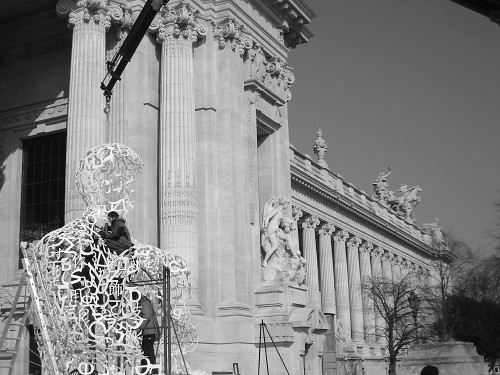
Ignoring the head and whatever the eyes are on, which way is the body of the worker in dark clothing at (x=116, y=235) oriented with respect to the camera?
to the viewer's left

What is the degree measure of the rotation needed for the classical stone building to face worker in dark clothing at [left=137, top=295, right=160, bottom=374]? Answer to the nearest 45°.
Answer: approximately 45° to its right

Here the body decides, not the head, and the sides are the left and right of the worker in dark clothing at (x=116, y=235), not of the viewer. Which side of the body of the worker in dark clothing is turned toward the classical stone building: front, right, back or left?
right

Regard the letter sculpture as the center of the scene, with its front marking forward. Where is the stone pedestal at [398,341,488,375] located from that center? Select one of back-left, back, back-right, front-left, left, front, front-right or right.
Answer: left

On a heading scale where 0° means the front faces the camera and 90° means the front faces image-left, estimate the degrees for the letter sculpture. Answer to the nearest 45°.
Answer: approximately 315°

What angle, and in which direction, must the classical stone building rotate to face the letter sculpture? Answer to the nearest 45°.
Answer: approximately 45° to its right

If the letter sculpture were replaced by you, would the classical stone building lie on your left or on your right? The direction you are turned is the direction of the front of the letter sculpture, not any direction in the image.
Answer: on your left
